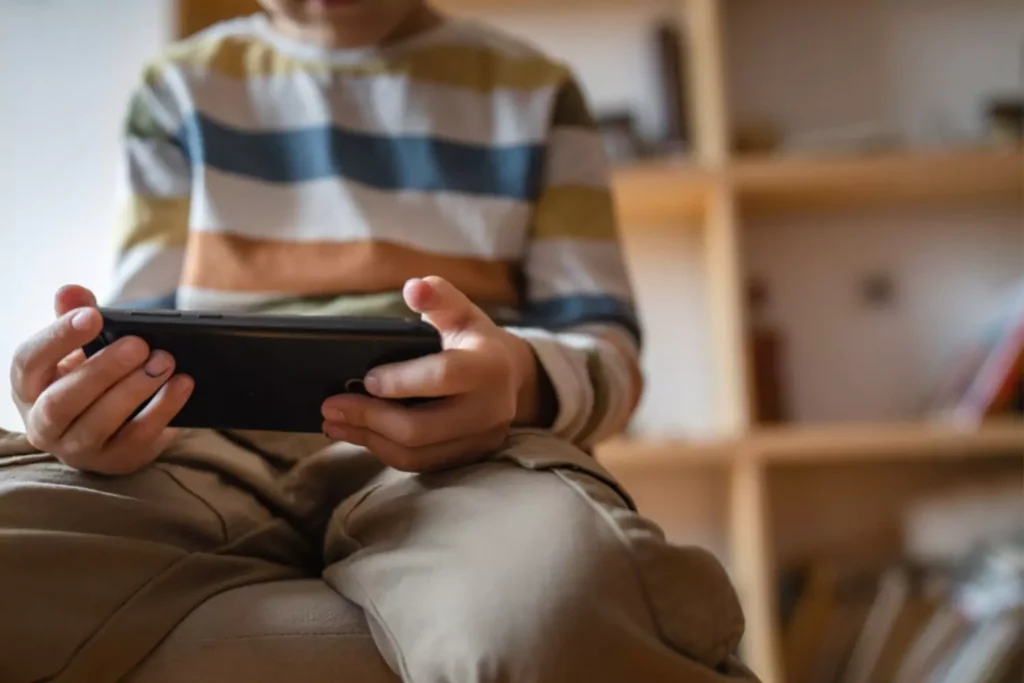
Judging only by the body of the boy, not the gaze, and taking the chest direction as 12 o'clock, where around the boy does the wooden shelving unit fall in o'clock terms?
The wooden shelving unit is roughly at 7 o'clock from the boy.

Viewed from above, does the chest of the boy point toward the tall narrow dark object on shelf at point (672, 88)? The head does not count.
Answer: no

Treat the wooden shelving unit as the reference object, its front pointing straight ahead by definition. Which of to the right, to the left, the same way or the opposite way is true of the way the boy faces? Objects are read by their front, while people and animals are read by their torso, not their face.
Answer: the same way

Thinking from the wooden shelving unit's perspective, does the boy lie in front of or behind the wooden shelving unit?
in front

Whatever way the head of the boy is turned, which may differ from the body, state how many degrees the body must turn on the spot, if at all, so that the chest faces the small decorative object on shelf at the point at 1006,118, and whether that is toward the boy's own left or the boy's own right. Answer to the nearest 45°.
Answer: approximately 135° to the boy's own left

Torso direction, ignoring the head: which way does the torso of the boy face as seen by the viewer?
toward the camera

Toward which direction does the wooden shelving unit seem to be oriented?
toward the camera

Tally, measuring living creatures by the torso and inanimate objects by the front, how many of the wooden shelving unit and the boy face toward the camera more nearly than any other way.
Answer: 2
